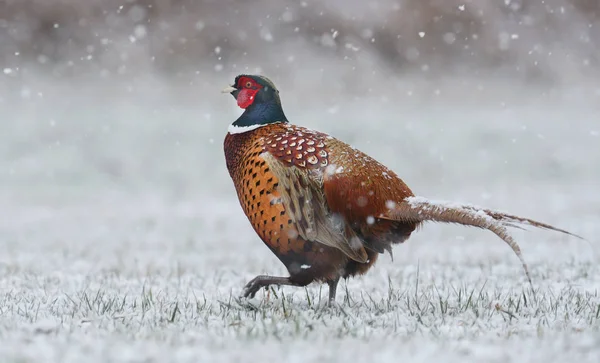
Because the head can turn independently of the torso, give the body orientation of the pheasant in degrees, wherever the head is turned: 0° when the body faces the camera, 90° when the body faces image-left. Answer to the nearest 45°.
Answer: approximately 90°
